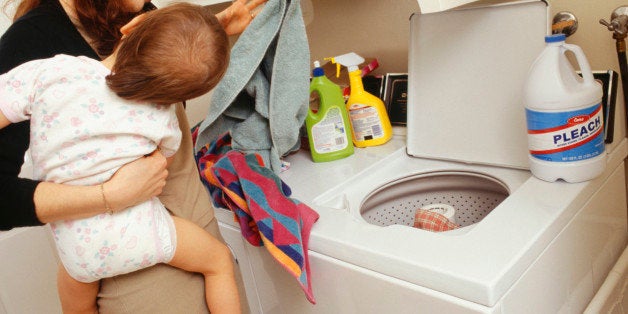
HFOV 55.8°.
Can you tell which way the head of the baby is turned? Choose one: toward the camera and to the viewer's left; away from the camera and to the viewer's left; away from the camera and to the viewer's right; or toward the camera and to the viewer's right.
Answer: away from the camera and to the viewer's right

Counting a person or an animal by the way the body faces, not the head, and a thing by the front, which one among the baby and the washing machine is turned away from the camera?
the baby

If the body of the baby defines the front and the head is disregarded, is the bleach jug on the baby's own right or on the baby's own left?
on the baby's own right

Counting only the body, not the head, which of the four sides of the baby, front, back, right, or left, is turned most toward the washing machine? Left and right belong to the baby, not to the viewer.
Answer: right

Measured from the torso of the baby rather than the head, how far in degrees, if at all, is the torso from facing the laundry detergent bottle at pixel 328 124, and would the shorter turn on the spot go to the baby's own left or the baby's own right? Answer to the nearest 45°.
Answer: approximately 45° to the baby's own right

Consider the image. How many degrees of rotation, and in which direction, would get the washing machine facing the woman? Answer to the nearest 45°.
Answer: approximately 45° to its right

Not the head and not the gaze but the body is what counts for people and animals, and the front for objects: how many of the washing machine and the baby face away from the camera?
1

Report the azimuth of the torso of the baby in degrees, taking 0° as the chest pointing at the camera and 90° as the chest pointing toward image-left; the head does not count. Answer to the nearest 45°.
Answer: approximately 180°

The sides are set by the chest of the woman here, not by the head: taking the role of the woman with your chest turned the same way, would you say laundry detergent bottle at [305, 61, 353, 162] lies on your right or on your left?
on your left
